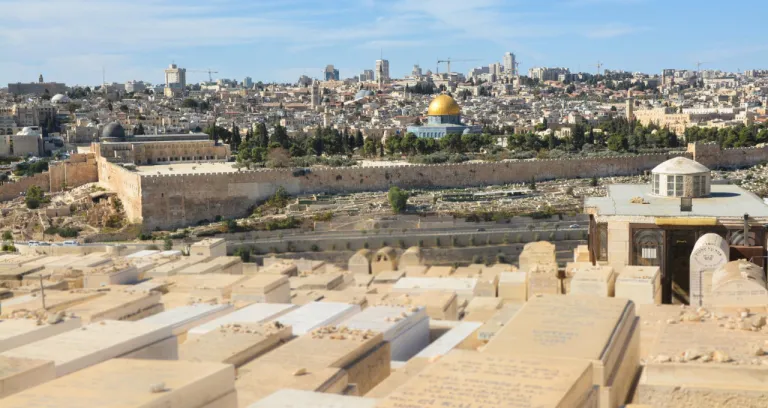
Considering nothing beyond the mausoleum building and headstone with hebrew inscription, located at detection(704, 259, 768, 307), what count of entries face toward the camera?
2

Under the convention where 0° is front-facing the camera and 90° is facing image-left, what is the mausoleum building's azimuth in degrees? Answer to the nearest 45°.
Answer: approximately 0°

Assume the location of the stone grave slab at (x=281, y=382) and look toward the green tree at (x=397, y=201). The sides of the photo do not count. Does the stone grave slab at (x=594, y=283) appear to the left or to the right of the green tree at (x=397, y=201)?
right

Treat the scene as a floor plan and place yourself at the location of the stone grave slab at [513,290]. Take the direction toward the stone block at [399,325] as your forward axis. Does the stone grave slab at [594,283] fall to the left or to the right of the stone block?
left

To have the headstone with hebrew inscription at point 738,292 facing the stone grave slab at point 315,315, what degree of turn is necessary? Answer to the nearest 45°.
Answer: approximately 90° to its right

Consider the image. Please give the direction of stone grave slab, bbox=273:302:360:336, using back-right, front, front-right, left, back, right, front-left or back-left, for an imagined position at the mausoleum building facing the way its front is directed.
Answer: front-right

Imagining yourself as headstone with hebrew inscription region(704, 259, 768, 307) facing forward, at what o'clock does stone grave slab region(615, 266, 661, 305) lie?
The stone grave slab is roughly at 4 o'clock from the headstone with hebrew inscription.

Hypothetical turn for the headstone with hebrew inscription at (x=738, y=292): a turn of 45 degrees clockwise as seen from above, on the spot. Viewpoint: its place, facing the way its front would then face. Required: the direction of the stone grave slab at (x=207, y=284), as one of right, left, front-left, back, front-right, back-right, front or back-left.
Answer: front-right

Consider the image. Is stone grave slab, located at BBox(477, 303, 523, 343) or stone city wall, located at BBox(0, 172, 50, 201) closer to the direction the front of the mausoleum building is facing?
the stone grave slab

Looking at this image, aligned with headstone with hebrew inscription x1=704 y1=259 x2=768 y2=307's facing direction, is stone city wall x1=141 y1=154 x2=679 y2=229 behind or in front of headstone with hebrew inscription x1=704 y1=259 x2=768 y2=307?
behind

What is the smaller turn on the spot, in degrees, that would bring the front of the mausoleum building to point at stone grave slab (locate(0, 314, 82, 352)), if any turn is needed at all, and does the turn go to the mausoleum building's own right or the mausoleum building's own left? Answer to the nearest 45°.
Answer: approximately 45° to the mausoleum building's own right

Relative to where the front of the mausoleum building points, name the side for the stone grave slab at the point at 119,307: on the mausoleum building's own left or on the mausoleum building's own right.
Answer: on the mausoleum building's own right
